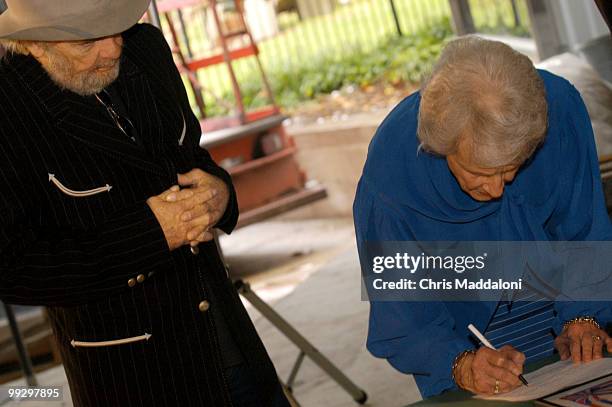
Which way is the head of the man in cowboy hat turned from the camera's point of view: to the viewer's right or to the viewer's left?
to the viewer's right

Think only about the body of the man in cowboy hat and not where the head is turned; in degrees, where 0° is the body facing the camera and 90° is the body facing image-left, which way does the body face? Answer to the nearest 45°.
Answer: approximately 315°

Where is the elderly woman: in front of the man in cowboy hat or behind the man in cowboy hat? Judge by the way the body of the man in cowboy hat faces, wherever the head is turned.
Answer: in front

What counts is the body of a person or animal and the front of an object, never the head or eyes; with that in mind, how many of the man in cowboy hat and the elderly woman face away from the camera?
0

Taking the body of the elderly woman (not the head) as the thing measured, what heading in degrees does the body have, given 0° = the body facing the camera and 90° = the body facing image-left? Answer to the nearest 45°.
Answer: approximately 0°

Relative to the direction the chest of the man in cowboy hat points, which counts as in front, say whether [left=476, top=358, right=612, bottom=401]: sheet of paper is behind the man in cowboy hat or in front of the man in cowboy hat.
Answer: in front

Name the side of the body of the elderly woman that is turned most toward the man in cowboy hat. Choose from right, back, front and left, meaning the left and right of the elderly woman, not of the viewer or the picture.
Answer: right
